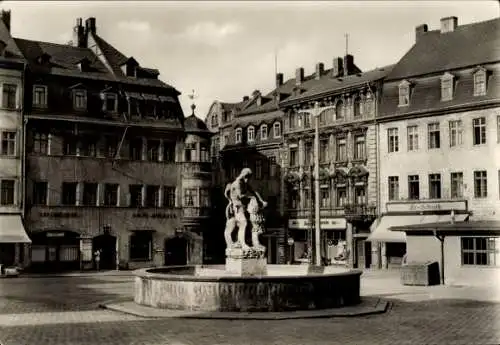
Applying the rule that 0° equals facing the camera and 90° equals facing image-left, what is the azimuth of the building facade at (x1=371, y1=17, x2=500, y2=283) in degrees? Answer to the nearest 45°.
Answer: approximately 45°

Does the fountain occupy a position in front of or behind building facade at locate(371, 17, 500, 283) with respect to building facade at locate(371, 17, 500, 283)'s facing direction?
in front

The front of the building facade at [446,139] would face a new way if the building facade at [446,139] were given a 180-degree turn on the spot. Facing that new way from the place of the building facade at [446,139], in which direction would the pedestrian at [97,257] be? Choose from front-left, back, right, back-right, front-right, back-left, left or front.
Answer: back-left
